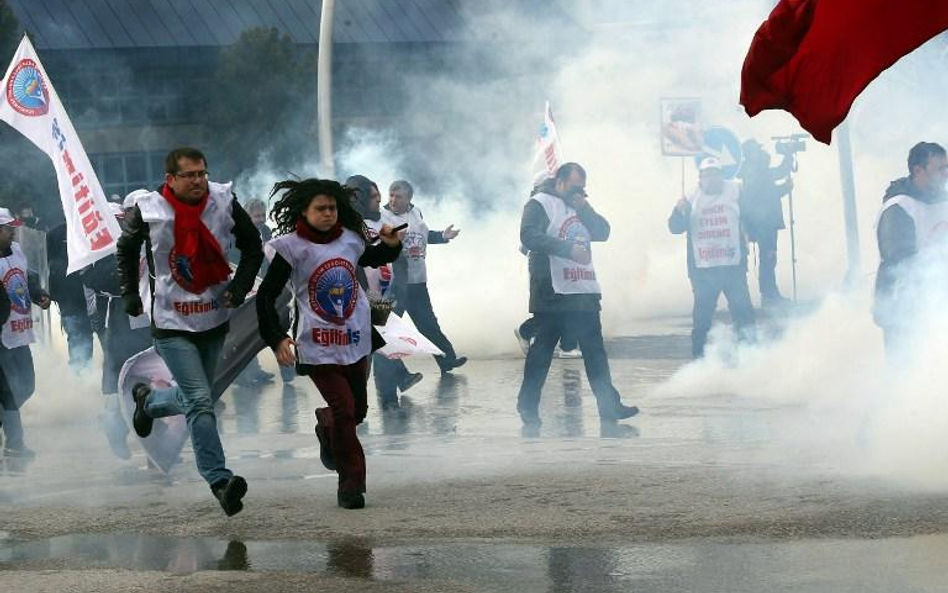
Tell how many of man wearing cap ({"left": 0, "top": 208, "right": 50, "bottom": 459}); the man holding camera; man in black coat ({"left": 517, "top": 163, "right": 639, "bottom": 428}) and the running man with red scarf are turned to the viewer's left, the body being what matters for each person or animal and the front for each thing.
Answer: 0

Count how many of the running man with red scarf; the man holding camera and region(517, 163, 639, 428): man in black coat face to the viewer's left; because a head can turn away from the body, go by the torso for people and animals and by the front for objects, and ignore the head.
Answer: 0

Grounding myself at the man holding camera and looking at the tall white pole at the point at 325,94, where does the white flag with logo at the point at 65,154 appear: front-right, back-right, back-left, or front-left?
front-left

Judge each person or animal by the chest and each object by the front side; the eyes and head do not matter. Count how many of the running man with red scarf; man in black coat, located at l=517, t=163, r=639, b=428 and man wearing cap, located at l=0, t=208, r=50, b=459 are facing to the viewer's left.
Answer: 0

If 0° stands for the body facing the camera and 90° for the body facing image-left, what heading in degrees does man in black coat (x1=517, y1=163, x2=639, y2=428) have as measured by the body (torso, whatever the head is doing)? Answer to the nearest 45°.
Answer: approximately 315°

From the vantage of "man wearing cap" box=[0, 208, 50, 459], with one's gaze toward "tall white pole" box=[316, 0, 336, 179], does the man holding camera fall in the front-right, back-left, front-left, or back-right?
front-right

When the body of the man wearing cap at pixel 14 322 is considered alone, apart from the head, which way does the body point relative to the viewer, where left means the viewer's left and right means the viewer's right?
facing the viewer and to the right of the viewer

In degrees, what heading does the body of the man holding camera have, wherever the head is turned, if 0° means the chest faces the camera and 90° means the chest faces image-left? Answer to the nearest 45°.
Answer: approximately 270°
